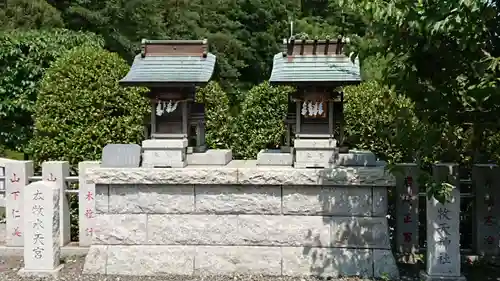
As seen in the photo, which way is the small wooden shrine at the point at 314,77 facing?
toward the camera

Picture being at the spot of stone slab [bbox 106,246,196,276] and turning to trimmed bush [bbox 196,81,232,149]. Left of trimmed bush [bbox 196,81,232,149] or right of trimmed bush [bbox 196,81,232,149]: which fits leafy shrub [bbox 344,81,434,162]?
right

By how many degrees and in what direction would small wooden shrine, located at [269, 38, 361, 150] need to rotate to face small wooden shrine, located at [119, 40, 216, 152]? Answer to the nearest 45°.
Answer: approximately 90° to its right

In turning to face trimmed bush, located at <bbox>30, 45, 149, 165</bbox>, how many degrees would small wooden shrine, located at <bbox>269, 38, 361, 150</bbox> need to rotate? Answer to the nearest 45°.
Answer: approximately 90° to its right

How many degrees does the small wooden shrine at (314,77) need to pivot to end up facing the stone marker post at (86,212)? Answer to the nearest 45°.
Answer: approximately 90° to its right

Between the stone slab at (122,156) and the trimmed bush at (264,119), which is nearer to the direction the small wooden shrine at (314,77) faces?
the stone slab

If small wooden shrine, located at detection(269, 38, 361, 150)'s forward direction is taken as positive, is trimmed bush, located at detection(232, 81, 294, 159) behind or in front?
behind

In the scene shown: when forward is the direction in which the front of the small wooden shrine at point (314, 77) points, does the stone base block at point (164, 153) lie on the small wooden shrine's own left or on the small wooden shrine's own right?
on the small wooden shrine's own right

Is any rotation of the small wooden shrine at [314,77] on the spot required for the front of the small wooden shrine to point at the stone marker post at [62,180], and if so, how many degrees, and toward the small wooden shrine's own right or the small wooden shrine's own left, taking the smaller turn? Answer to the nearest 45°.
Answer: approximately 90° to the small wooden shrine's own right

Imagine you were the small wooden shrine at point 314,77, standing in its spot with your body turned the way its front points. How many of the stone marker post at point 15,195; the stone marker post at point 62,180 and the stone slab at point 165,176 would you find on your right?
3

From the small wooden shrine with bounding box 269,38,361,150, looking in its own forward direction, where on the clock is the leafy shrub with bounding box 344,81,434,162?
The leafy shrub is roughly at 7 o'clock from the small wooden shrine.

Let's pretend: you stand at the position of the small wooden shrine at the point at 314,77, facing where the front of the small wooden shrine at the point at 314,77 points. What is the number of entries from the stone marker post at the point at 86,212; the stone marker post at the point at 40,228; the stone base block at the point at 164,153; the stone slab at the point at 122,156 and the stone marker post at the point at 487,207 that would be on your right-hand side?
4

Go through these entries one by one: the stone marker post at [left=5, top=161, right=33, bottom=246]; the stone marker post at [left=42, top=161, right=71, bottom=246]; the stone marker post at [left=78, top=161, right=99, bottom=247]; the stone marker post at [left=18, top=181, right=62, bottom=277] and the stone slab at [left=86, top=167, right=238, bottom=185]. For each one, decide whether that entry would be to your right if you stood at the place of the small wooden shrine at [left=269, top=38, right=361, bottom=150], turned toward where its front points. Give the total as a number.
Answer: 5

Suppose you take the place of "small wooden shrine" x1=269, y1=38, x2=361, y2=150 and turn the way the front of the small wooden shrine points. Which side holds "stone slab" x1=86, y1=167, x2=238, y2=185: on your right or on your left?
on your right
